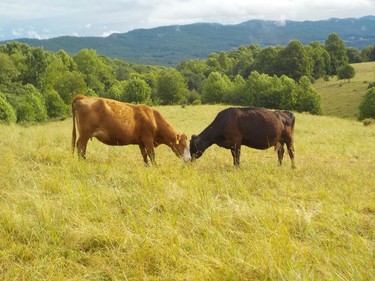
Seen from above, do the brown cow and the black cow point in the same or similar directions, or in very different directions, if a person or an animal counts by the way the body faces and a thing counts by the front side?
very different directions

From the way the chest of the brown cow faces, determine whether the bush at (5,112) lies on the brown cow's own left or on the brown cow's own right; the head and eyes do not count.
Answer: on the brown cow's own left

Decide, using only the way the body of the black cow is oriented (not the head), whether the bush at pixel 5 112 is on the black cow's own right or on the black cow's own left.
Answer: on the black cow's own right

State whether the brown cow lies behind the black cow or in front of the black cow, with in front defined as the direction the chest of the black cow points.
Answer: in front

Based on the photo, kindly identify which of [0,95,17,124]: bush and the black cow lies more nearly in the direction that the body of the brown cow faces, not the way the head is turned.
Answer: the black cow

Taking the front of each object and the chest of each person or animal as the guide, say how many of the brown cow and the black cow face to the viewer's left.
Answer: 1

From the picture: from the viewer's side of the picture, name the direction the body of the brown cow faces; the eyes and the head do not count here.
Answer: to the viewer's right

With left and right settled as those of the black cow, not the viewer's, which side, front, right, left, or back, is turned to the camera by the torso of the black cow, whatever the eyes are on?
left

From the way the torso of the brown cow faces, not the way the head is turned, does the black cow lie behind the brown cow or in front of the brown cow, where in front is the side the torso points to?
in front
